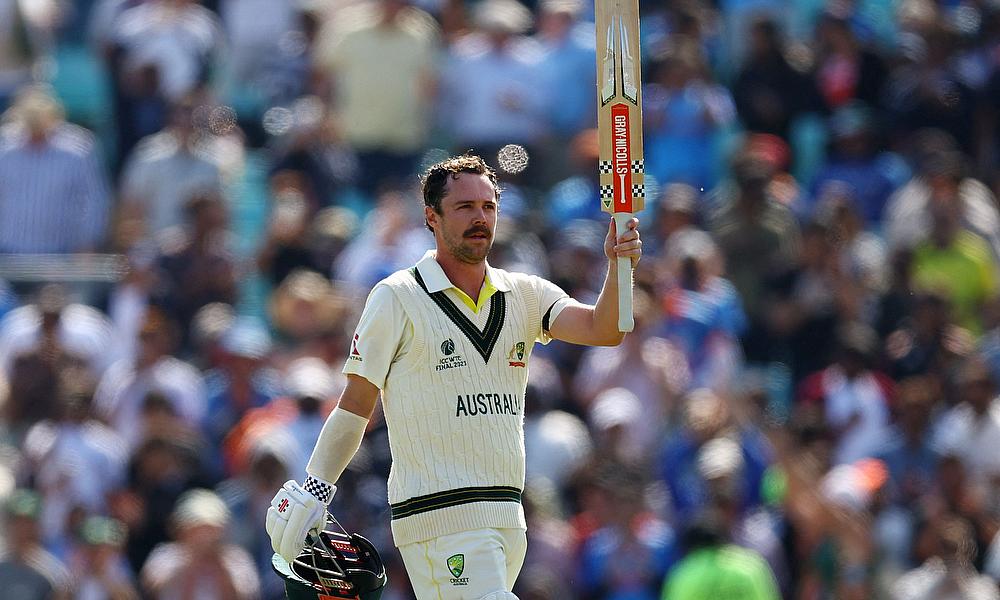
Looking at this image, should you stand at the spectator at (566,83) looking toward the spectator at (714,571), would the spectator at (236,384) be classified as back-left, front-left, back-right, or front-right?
front-right

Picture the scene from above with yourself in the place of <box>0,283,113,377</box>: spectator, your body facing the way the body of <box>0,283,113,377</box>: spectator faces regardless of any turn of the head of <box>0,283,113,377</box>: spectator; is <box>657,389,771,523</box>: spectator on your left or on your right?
on your left

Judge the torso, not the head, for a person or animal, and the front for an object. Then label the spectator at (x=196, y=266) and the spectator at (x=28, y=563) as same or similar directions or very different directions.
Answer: same or similar directions

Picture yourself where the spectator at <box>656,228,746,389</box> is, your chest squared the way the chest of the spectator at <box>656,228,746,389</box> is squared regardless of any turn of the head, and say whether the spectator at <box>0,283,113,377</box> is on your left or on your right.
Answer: on your right

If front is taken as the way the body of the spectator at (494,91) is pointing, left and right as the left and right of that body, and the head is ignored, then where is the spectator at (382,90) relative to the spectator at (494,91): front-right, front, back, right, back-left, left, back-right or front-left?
right

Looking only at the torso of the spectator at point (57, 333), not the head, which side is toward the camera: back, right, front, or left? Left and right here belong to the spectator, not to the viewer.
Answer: front

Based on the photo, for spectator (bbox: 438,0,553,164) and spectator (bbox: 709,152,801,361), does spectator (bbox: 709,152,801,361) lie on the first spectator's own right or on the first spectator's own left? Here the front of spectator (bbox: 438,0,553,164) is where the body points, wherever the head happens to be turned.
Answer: on the first spectator's own left

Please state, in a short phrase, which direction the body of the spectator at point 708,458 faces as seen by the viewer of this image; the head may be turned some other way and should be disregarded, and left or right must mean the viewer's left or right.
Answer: facing the viewer

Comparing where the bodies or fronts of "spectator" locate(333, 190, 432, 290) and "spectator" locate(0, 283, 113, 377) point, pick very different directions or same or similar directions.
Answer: same or similar directions

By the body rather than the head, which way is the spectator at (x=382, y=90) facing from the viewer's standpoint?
toward the camera

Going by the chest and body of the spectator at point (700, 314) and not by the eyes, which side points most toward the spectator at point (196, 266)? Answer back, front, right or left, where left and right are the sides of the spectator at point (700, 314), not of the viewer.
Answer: right

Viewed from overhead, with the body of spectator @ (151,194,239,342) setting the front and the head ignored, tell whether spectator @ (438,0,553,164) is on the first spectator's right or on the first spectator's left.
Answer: on the first spectator's left

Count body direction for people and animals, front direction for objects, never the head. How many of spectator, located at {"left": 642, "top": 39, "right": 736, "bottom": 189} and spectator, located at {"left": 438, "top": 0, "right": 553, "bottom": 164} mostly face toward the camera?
2
